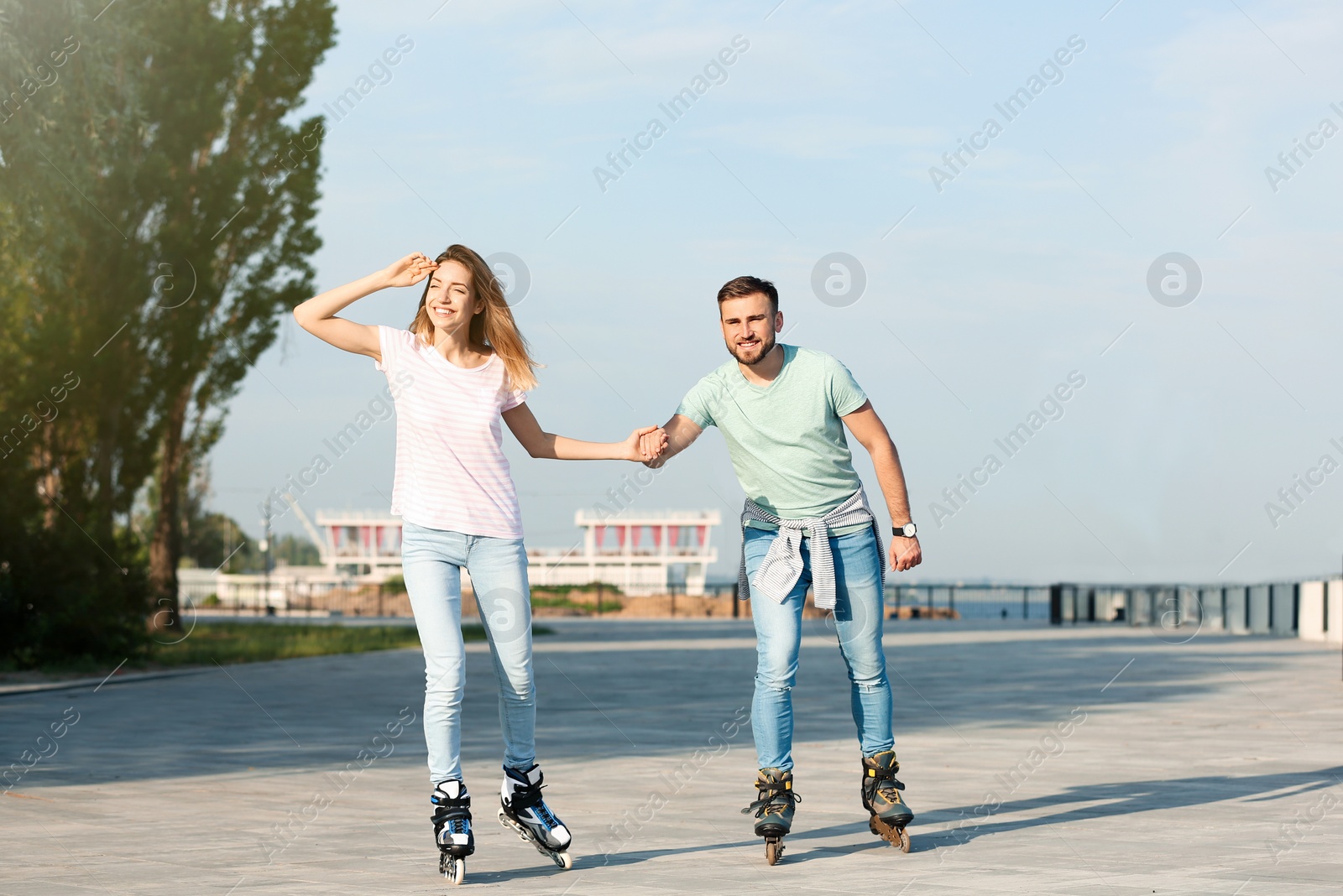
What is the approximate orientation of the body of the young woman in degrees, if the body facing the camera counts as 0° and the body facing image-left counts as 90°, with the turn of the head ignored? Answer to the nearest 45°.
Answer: approximately 0°

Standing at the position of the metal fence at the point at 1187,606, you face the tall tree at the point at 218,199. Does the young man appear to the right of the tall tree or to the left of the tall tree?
left

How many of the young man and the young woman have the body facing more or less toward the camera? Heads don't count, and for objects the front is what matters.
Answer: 2

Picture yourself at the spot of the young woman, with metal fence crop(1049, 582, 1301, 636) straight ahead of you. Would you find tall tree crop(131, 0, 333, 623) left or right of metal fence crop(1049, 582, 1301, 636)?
left

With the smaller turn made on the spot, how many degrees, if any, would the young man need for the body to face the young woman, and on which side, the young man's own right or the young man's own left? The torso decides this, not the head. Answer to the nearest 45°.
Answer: approximately 45° to the young man's own right

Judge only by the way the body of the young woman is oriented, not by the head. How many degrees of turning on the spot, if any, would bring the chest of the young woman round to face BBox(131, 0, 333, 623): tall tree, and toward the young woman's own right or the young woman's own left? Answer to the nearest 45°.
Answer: approximately 180°

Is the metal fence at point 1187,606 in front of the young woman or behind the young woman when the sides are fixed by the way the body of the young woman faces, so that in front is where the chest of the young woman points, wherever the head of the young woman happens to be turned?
behind

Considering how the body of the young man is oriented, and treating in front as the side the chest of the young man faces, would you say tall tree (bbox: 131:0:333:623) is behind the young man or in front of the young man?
behind

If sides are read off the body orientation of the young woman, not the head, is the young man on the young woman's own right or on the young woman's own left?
on the young woman's own left

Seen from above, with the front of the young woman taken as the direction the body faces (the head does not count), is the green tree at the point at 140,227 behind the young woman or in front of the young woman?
behind
